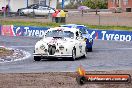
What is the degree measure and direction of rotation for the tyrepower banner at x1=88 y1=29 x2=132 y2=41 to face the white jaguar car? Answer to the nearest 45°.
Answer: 0° — it already faces it

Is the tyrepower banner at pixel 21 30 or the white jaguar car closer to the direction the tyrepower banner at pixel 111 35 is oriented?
the white jaguar car

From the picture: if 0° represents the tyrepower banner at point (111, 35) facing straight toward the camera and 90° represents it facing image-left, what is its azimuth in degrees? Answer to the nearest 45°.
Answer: approximately 0°

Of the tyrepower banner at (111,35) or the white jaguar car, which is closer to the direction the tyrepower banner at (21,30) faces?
the white jaguar car

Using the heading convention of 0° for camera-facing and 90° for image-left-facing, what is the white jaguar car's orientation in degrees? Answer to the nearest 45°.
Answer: approximately 45°

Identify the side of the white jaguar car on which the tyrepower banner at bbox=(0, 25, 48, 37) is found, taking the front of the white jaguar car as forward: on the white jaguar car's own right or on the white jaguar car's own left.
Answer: on the white jaguar car's own right

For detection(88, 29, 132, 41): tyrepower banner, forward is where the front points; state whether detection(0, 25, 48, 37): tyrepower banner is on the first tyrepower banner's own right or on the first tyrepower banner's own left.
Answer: on the first tyrepower banner's own right

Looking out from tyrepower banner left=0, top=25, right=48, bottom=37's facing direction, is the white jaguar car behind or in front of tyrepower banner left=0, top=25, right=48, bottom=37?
in front

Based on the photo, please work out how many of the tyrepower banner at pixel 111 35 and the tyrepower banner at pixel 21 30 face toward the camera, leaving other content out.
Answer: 2
